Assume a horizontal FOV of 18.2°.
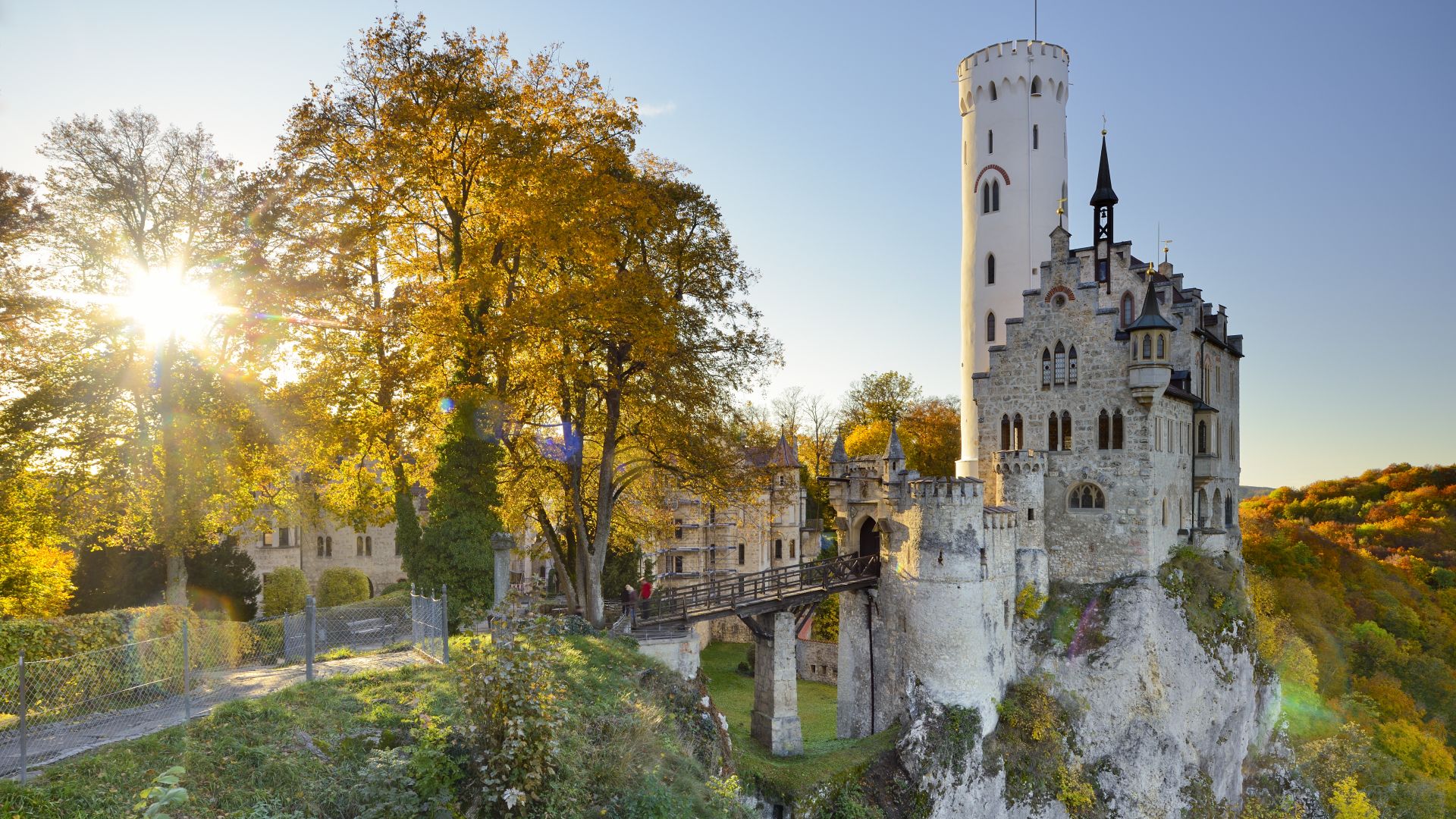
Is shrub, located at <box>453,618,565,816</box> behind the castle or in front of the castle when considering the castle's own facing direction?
in front

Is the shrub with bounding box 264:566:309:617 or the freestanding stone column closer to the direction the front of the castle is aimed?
the freestanding stone column

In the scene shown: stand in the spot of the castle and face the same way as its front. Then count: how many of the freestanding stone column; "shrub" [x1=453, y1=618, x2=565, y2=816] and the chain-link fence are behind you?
0

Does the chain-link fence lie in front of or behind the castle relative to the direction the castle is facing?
in front

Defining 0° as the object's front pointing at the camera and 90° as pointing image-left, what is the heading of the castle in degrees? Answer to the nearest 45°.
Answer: approximately 45°
